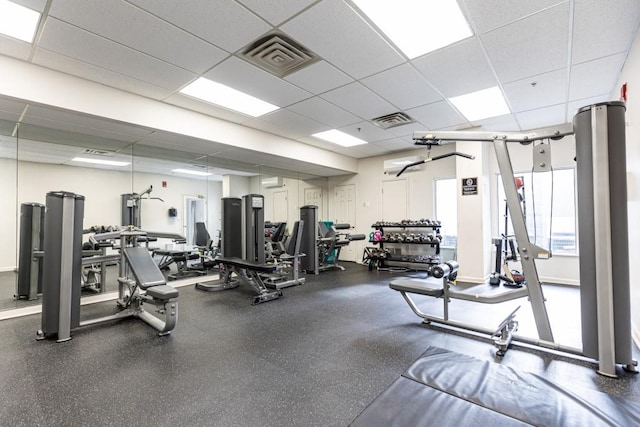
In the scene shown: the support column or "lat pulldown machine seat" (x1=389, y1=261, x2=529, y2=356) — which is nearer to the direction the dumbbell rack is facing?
the lat pulldown machine seat

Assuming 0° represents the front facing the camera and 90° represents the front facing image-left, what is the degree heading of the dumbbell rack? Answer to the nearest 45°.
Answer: approximately 0°

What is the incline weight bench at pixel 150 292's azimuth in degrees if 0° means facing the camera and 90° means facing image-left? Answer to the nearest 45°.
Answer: approximately 315°
